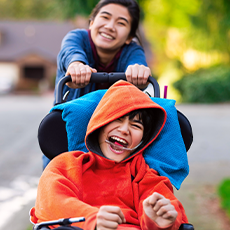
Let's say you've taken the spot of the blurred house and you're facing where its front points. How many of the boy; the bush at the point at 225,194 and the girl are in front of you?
3

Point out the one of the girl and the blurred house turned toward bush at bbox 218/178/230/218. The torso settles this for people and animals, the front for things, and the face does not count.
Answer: the blurred house

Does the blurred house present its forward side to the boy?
yes

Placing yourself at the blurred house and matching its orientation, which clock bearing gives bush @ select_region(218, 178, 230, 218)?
The bush is roughly at 12 o'clock from the blurred house.

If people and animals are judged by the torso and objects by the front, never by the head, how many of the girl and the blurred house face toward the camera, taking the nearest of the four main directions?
2

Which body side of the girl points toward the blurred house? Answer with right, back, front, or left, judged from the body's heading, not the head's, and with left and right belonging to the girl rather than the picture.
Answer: back

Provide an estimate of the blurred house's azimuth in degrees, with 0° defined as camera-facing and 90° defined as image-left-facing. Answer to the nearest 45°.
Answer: approximately 0°
